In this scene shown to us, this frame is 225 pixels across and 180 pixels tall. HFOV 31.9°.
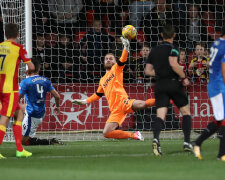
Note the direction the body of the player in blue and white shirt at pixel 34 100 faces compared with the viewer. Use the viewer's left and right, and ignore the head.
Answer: facing away from the viewer and to the left of the viewer

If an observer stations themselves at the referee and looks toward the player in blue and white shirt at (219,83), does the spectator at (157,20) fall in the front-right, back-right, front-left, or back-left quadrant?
back-left

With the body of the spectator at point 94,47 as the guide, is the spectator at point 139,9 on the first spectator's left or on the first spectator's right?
on the first spectator's left
